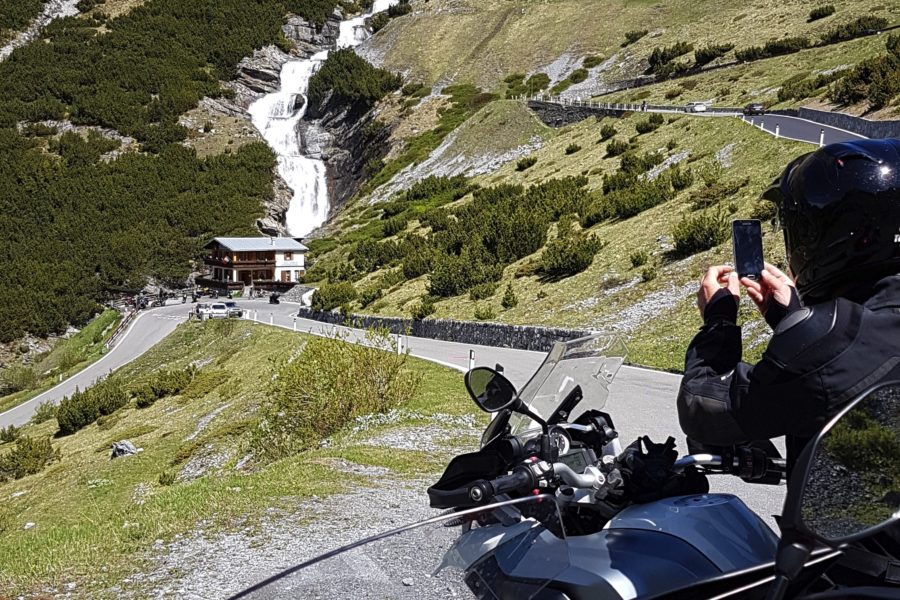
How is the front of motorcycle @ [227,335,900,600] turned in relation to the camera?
facing away from the viewer and to the left of the viewer

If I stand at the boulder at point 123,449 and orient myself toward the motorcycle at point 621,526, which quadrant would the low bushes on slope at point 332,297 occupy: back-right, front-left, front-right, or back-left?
back-left

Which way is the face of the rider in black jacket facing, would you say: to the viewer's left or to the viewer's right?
to the viewer's left

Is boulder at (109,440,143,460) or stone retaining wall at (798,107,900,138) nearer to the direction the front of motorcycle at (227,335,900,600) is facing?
the boulder

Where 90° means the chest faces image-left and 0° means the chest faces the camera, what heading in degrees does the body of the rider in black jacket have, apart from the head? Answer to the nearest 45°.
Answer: approximately 135°

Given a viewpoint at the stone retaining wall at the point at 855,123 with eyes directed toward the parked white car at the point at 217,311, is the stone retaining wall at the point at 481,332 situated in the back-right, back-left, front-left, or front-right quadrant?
front-left

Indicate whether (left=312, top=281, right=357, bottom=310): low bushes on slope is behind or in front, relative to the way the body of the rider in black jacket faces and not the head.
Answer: in front

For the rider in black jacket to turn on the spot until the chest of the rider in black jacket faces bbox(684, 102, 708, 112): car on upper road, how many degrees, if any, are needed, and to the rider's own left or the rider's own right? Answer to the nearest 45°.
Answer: approximately 45° to the rider's own right

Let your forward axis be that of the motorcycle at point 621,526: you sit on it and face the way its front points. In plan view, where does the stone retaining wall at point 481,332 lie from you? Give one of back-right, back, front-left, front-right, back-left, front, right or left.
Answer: front-right
